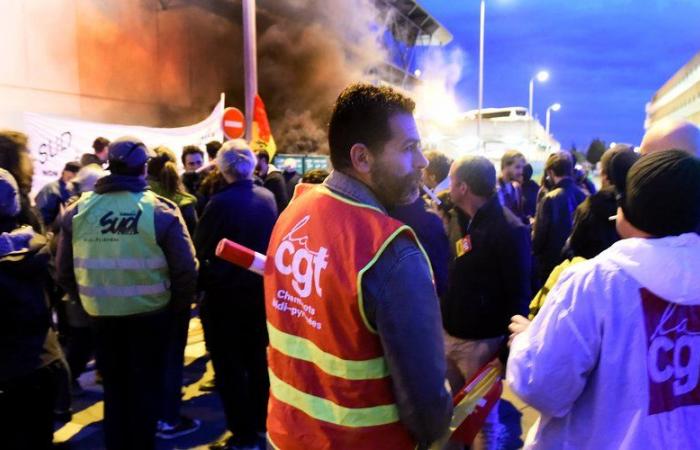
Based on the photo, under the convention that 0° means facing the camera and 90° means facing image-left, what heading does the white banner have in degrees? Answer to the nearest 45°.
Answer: approximately 0°

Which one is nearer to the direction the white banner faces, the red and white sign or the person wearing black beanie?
the person wearing black beanie

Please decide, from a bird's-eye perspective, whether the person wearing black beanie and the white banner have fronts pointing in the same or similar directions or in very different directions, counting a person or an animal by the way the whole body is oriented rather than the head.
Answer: very different directions

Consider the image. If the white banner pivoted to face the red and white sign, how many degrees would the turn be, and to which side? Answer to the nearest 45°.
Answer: approximately 90° to its left

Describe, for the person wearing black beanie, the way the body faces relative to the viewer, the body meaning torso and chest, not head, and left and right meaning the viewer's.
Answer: facing away from the viewer and to the left of the viewer

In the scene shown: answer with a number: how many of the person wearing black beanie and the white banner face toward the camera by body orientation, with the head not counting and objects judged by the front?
1

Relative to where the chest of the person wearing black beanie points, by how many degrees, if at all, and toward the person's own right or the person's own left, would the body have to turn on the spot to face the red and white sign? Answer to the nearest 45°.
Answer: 0° — they already face it

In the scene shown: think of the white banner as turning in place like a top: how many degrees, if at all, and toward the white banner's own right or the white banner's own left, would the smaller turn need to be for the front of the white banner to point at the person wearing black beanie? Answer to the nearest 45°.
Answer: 0° — it already faces them

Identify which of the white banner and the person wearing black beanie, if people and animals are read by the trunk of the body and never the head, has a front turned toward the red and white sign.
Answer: the person wearing black beanie
